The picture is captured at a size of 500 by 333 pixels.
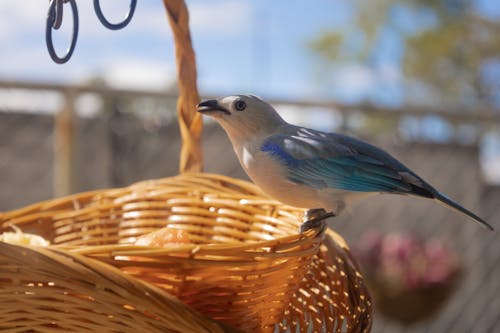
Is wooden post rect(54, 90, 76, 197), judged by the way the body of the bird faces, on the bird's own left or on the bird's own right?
on the bird's own right

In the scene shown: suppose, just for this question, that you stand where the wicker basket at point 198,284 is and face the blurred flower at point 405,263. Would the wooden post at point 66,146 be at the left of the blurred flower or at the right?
left

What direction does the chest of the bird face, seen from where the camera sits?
to the viewer's left

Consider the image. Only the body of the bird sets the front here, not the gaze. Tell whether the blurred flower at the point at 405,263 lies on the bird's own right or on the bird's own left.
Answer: on the bird's own right
